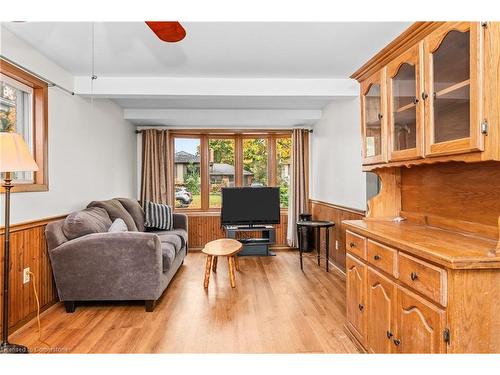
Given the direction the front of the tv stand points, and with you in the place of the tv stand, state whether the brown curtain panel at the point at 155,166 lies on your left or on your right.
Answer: on your right

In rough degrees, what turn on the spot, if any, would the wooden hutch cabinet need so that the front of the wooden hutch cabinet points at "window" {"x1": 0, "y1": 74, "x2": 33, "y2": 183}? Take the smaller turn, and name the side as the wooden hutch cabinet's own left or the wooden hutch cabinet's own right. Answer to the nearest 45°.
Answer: approximately 45° to the wooden hutch cabinet's own right

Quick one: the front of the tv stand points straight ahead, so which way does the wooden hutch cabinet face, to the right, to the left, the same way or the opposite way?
to the right

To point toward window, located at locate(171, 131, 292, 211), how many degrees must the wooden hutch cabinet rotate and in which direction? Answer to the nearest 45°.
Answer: approximately 90° to its right

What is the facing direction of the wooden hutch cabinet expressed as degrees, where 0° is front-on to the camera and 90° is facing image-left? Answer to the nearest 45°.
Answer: approximately 45°

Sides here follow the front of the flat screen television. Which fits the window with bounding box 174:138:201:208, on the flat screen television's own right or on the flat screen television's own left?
on the flat screen television's own right

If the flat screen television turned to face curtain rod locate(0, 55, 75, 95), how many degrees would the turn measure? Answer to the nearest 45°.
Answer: approximately 45° to its right

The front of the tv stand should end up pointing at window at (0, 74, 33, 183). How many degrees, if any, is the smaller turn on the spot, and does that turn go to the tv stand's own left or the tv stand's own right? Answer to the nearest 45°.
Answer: approximately 45° to the tv stand's own right

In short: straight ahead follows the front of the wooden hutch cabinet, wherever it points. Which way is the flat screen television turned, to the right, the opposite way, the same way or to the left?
to the left

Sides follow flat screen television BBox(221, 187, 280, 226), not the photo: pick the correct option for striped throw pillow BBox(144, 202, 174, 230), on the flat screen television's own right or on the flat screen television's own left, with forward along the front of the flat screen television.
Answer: on the flat screen television's own right
